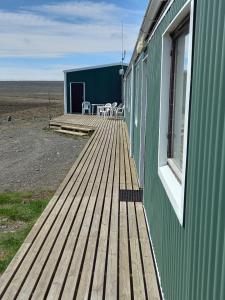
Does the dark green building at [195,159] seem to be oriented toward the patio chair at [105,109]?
no

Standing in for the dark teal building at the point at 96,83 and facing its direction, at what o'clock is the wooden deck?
The wooden deck is roughly at 12 o'clock from the dark teal building.

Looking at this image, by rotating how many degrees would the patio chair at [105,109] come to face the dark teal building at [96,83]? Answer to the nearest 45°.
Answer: approximately 135° to its right

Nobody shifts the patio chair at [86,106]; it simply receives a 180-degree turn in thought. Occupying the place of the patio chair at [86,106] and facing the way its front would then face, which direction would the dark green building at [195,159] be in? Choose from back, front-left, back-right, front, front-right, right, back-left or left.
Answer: back

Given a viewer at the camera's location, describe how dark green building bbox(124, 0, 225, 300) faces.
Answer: facing to the left of the viewer

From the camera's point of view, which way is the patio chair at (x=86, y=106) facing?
toward the camera

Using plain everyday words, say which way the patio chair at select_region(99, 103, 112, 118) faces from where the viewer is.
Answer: facing the viewer and to the left of the viewer

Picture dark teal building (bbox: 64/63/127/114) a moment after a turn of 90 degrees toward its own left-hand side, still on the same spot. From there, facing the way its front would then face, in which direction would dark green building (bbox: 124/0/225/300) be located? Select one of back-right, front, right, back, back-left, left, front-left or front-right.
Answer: right

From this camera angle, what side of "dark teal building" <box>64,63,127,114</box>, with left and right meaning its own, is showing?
front
